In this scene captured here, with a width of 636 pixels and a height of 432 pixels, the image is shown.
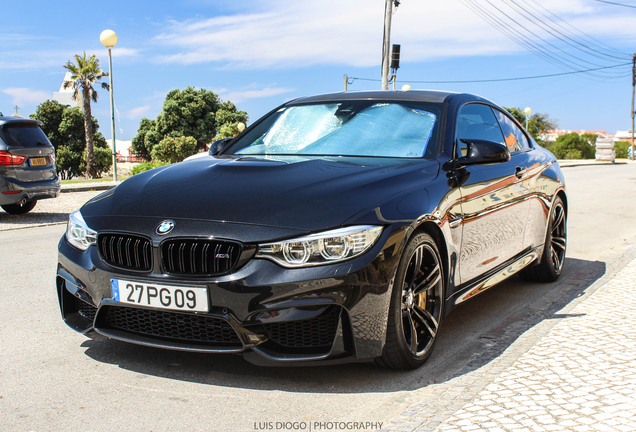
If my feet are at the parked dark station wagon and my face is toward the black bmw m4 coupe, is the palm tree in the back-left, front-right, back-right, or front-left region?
back-left

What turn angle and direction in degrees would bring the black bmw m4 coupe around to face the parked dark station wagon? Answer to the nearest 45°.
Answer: approximately 90° to its right

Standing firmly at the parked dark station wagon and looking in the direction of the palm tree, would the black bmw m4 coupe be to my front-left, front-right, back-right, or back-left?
back-right

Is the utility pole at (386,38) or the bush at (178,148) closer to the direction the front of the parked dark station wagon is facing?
the bush

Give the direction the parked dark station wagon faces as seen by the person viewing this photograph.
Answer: facing away from the viewer and to the left of the viewer

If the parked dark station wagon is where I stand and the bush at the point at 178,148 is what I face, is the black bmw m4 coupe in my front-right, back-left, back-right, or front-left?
back-right

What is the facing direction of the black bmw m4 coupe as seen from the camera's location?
facing the viewer and to the left of the viewer

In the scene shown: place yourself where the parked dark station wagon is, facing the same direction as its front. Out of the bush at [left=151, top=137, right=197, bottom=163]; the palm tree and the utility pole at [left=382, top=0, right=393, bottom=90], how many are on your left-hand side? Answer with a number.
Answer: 0

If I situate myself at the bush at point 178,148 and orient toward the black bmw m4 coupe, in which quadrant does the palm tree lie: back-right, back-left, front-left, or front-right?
back-right

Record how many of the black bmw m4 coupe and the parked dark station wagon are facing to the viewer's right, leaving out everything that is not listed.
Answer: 0

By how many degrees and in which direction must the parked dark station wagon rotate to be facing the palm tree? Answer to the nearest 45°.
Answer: approximately 45° to its right

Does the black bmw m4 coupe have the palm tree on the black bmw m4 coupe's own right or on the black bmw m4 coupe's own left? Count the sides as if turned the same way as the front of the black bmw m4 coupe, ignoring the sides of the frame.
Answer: on the black bmw m4 coupe's own right

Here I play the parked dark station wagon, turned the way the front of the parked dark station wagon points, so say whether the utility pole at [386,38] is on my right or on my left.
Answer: on my right

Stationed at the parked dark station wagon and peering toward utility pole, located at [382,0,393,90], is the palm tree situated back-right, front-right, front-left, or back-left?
front-left

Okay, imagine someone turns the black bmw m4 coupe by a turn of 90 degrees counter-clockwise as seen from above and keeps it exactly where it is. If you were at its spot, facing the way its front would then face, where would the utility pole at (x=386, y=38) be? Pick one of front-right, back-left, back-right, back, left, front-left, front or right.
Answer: back-left

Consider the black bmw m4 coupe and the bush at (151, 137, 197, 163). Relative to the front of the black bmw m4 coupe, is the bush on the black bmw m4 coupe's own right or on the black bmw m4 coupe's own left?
on the black bmw m4 coupe's own right
